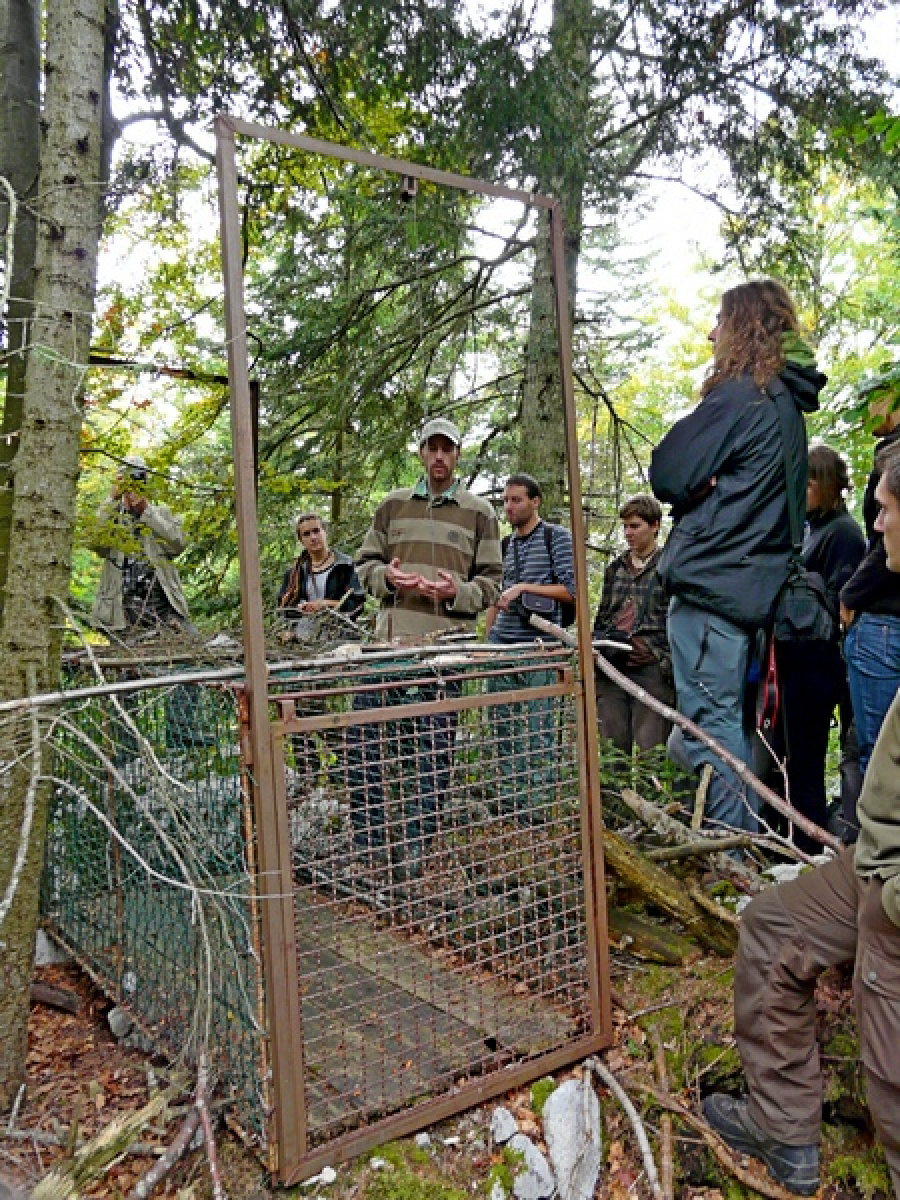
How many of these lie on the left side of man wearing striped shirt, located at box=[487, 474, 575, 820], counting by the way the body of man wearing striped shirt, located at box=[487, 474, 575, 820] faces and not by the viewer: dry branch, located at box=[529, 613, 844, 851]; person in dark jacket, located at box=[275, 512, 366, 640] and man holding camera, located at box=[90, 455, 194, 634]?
1

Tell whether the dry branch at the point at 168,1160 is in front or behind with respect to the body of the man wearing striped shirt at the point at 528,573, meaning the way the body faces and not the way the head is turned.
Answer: in front

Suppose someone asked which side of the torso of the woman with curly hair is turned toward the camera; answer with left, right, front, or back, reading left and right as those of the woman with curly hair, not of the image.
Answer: left

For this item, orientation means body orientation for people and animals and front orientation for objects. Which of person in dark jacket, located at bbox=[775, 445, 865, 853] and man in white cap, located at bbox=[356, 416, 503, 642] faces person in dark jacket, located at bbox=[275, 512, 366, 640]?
person in dark jacket, located at bbox=[775, 445, 865, 853]

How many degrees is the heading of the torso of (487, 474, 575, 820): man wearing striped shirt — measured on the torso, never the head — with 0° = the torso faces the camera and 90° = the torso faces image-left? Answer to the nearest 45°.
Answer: approximately 45°

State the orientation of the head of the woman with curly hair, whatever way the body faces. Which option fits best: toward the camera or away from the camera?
away from the camera

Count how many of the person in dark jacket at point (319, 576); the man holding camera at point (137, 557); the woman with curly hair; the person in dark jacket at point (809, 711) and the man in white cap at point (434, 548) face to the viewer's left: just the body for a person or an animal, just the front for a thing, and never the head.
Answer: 2

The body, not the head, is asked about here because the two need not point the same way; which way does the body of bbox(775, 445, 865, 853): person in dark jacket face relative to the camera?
to the viewer's left

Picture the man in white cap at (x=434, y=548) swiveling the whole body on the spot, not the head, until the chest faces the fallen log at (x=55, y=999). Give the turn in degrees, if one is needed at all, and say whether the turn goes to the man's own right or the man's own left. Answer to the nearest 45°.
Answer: approximately 45° to the man's own right

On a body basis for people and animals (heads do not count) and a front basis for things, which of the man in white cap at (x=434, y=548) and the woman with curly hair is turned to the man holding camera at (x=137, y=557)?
the woman with curly hair

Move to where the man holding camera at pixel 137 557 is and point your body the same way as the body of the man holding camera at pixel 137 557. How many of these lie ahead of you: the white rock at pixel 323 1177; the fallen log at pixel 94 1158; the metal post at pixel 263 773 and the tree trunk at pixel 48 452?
4

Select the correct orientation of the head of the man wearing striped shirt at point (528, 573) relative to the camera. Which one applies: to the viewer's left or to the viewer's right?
to the viewer's left
